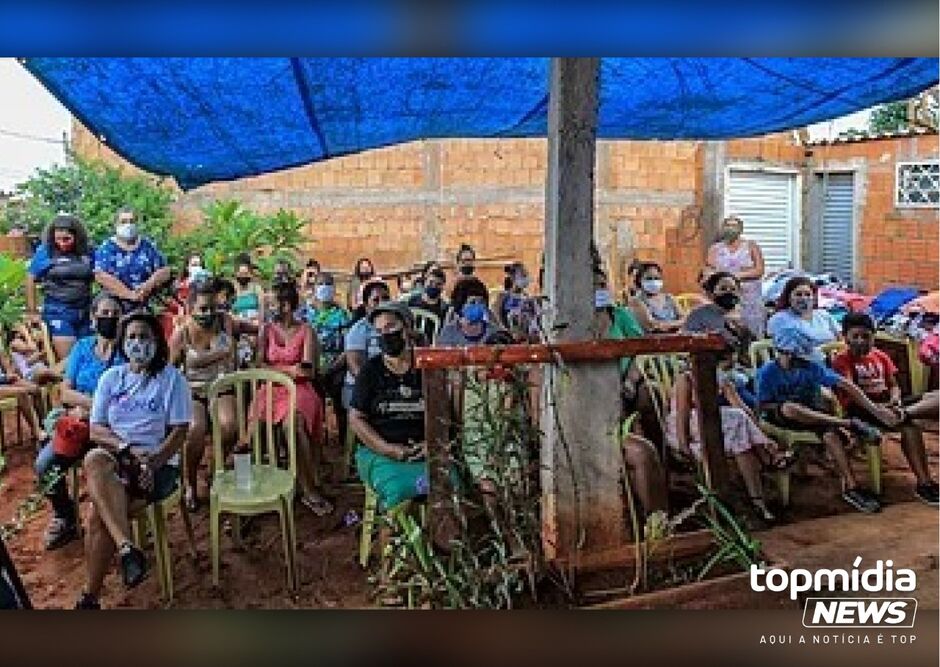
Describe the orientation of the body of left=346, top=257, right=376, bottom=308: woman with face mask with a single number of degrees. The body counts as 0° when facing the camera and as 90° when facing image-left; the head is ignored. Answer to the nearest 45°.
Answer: approximately 0°

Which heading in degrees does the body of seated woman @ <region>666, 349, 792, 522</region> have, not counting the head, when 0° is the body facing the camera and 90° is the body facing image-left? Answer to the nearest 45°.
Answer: approximately 315°

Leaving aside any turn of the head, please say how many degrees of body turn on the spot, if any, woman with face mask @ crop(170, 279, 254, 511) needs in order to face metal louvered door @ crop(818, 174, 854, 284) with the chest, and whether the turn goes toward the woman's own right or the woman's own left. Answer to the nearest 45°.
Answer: approximately 90° to the woman's own left

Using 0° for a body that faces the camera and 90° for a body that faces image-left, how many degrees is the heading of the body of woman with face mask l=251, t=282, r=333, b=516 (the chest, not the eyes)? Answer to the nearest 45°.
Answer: approximately 0°

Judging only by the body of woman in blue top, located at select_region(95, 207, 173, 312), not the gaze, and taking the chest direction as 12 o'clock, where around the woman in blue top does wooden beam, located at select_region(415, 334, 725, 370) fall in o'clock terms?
The wooden beam is roughly at 10 o'clock from the woman in blue top.
